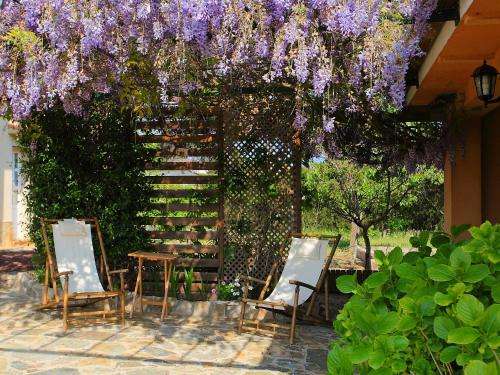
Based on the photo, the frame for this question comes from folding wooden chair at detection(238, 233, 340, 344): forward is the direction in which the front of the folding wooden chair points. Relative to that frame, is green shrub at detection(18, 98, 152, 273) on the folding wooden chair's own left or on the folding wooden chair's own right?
on the folding wooden chair's own right

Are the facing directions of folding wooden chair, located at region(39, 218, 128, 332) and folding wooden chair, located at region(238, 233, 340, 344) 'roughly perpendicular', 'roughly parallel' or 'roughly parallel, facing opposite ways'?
roughly perpendicular

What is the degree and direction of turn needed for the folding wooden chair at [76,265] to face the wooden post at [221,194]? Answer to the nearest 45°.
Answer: approximately 45° to its left

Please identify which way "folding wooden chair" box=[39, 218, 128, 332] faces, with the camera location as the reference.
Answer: facing the viewer and to the right of the viewer

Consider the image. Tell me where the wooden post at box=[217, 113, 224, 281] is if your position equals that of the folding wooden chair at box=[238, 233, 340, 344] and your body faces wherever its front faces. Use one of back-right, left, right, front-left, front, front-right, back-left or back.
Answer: right

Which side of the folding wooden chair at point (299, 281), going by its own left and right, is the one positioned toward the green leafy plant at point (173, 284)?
right

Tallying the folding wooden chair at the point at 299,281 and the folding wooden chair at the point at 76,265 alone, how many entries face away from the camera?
0

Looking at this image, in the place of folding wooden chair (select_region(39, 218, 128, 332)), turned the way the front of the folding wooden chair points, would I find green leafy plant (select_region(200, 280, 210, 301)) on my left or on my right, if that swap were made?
on my left

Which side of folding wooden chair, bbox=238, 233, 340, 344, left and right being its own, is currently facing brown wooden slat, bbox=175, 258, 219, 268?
right

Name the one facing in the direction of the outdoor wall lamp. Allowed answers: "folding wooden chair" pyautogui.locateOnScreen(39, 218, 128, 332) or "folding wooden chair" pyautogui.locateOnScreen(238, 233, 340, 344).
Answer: "folding wooden chair" pyautogui.locateOnScreen(39, 218, 128, 332)

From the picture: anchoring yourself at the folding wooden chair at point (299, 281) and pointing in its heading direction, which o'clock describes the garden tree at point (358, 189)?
The garden tree is roughly at 5 o'clock from the folding wooden chair.

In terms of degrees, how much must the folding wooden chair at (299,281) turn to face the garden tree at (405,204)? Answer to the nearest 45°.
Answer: approximately 135° to its right

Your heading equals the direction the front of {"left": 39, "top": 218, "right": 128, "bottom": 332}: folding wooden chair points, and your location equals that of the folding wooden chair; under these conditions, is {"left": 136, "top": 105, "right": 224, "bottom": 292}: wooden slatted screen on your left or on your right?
on your left

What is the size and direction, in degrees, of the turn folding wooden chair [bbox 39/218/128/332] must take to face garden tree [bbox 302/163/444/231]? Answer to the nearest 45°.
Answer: approximately 90° to its left

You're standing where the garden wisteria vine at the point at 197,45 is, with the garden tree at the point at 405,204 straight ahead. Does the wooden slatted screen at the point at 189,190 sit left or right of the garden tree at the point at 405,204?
left

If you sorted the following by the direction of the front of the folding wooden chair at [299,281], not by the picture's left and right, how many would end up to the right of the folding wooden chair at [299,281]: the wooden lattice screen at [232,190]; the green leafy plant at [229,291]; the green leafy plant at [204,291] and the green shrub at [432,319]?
3

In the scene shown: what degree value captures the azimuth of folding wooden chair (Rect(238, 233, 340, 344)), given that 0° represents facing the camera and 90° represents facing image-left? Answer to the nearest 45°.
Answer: approximately 45°

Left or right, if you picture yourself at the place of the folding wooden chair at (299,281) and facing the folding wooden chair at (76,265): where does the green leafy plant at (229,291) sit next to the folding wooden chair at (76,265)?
right

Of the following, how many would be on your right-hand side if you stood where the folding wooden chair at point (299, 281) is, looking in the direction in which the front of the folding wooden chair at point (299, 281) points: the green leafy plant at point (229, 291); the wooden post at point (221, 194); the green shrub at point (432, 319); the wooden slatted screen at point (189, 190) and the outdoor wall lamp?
3
